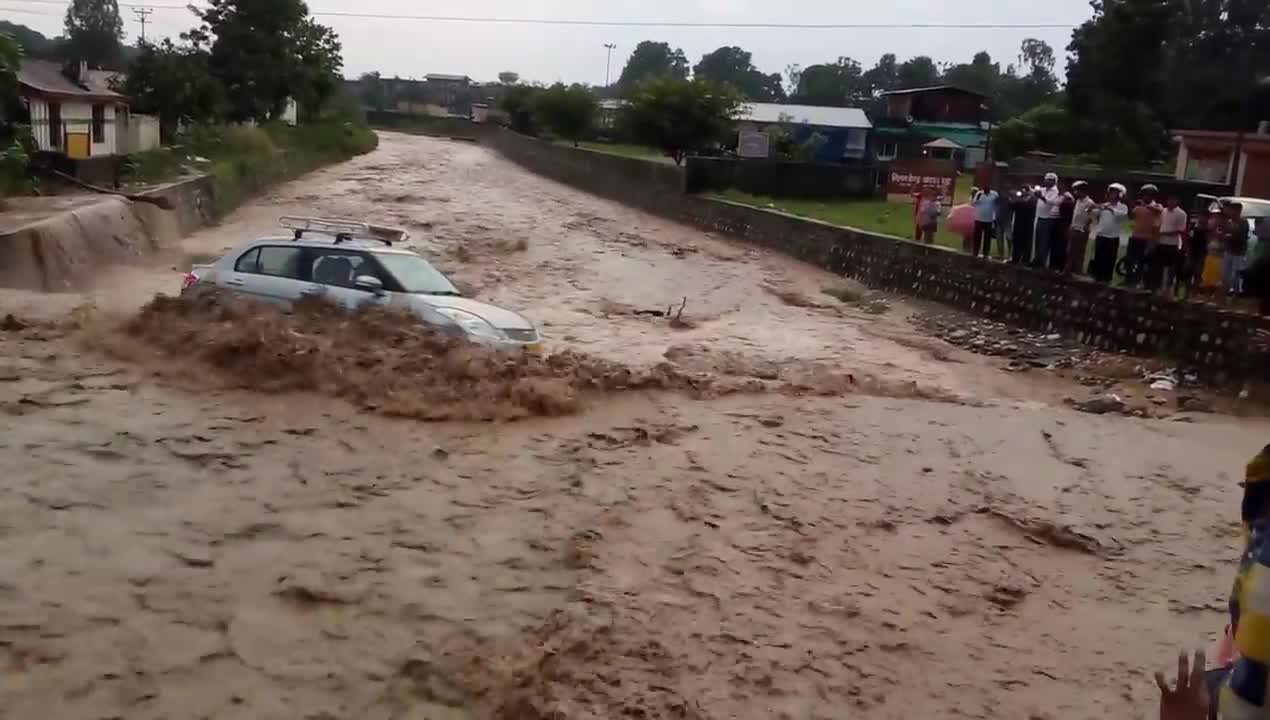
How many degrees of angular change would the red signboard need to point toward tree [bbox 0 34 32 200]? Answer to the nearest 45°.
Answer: approximately 45° to its right

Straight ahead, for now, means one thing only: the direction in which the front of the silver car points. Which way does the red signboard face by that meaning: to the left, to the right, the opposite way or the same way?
to the right

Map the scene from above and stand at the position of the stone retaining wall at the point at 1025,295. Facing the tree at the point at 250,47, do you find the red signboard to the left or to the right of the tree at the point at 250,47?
right

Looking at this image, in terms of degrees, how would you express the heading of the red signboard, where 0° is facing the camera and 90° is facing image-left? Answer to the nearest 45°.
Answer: approximately 0°

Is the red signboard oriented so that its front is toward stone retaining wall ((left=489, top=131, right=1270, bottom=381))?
yes

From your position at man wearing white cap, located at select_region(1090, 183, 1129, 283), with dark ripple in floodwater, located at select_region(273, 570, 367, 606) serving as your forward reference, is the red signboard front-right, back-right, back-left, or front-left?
back-right

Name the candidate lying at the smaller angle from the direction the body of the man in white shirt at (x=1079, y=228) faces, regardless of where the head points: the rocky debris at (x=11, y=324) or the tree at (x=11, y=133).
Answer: the rocky debris

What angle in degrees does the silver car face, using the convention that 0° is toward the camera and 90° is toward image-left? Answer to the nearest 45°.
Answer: approximately 315°

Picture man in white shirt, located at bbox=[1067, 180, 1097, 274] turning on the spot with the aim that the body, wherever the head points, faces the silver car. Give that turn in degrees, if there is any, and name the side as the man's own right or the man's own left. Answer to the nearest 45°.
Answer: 0° — they already face it
